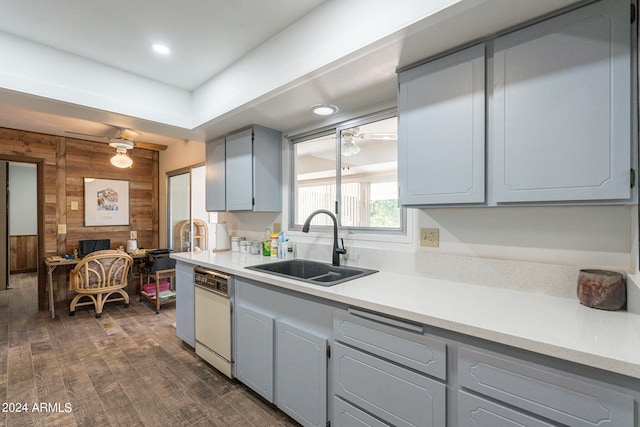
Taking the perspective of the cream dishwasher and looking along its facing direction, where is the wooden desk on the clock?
The wooden desk is roughly at 3 o'clock from the cream dishwasher.

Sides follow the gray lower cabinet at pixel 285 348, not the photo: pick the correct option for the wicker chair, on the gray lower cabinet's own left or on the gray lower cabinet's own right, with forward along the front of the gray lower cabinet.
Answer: on the gray lower cabinet's own right

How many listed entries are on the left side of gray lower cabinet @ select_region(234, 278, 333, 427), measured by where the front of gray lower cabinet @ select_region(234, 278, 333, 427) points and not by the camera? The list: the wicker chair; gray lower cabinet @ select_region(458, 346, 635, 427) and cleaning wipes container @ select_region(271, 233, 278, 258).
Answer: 1

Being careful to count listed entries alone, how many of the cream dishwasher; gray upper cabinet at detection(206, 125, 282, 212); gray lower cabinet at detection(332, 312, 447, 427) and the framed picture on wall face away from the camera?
0

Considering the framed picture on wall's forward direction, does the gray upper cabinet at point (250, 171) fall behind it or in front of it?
in front

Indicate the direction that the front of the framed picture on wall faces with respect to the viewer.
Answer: facing the viewer

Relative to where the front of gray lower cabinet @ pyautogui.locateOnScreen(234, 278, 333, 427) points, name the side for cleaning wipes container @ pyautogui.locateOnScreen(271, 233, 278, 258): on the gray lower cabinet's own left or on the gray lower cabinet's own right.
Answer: on the gray lower cabinet's own right

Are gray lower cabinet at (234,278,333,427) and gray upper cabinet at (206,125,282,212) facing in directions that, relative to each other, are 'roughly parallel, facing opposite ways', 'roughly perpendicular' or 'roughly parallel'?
roughly parallel

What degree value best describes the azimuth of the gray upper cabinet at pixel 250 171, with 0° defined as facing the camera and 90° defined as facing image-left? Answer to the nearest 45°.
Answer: approximately 45°

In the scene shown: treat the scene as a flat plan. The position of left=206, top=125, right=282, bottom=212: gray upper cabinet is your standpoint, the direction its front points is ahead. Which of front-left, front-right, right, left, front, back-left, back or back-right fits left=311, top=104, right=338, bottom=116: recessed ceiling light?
left

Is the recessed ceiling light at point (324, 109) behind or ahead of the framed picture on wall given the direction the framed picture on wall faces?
ahead

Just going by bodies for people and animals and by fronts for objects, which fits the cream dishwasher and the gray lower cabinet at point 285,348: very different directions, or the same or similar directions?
same or similar directions
